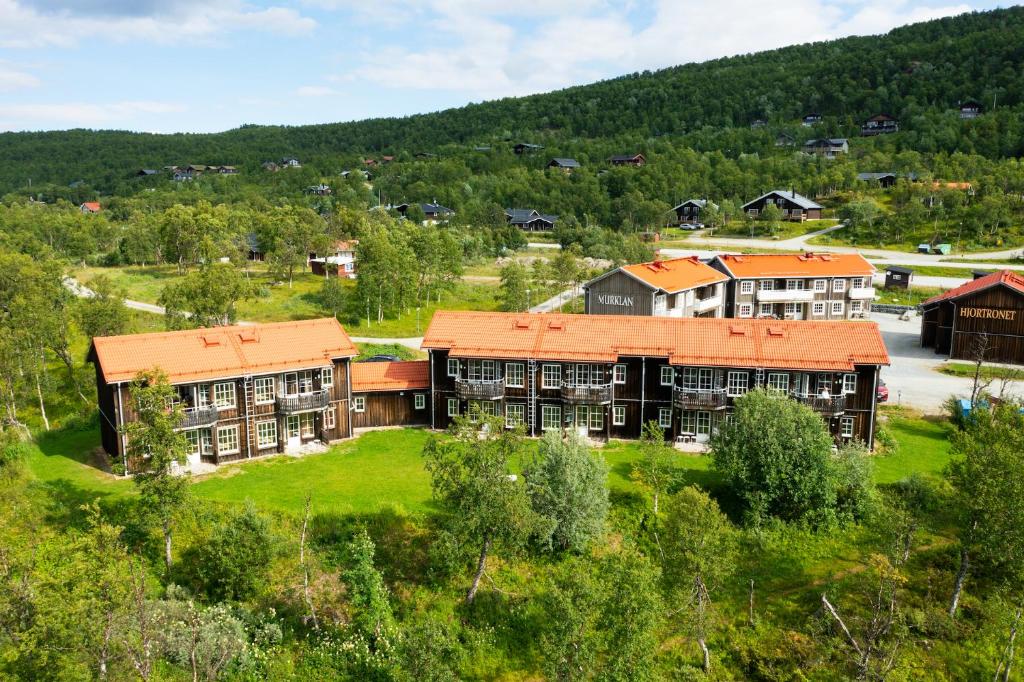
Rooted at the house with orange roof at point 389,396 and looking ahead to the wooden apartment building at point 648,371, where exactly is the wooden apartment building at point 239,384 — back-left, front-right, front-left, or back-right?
back-right

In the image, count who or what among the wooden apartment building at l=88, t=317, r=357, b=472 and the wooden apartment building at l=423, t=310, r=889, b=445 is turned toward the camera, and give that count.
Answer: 2

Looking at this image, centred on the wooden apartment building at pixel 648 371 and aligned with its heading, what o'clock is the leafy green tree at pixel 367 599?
The leafy green tree is roughly at 1 o'clock from the wooden apartment building.

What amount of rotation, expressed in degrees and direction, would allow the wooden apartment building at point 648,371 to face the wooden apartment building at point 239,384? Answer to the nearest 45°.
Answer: approximately 90° to its right

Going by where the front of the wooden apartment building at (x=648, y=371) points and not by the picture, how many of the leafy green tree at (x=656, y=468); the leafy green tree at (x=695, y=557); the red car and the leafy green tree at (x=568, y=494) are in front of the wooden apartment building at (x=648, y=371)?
3

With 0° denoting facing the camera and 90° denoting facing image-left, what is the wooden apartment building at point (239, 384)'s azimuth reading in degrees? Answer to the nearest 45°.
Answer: approximately 0°

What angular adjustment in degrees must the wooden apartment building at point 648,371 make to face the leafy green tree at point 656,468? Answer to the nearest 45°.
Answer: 0° — it already faces it

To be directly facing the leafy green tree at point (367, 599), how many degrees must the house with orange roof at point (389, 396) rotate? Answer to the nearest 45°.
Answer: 0° — it already faces it

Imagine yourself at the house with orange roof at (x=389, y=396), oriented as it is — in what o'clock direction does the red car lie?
The red car is roughly at 9 o'clock from the house with orange roof.
